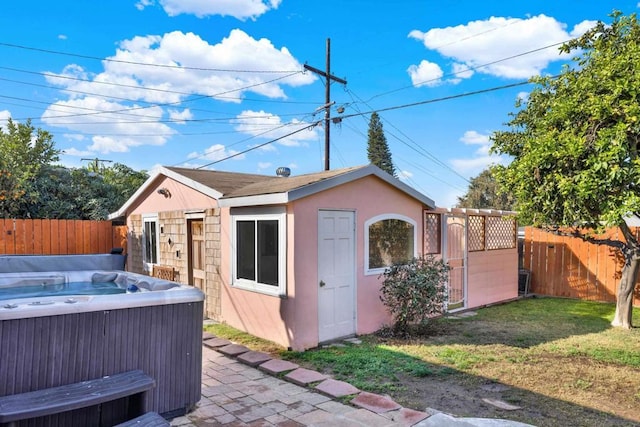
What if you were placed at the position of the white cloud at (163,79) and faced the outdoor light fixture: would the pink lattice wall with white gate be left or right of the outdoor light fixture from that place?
left
